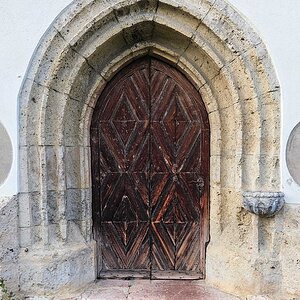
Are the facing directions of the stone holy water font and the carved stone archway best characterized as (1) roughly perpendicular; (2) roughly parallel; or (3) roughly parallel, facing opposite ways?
roughly parallel

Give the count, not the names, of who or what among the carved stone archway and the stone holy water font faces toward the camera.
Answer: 2

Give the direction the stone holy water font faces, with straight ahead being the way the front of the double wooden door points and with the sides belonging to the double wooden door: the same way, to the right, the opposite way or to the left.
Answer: the same way

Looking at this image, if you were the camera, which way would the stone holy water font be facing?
facing the viewer

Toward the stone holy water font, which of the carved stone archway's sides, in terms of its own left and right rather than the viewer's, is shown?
left

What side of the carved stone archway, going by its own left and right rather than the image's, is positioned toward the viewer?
front
